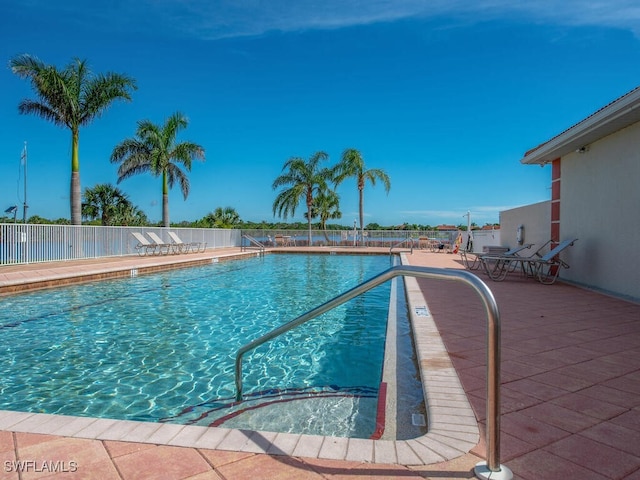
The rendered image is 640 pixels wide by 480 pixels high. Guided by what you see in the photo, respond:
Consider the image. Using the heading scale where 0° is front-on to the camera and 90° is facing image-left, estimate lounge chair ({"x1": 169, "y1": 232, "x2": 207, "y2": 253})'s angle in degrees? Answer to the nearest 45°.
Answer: approximately 270°

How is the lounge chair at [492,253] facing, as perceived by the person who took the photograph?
facing to the left of the viewer

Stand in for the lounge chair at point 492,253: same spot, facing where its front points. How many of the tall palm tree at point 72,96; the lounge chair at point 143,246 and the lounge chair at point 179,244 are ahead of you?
3

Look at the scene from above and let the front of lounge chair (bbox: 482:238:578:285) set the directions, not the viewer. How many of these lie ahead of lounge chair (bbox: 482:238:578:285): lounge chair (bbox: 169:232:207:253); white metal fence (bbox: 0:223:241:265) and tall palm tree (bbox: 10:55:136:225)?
3

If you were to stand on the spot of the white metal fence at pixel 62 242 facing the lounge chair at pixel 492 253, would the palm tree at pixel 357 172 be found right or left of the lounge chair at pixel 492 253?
left

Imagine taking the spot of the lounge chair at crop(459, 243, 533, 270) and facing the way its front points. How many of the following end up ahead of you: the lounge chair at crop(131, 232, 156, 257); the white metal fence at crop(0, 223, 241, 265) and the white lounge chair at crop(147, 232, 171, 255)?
3

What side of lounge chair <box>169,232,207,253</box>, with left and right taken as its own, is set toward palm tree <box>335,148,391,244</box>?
front

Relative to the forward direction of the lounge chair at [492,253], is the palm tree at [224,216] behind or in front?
in front

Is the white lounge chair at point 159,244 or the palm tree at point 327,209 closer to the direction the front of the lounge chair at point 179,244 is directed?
the palm tree

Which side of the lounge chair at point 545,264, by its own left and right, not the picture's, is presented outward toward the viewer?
left

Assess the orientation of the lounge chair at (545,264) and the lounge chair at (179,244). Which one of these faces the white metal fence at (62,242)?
the lounge chair at (545,264)

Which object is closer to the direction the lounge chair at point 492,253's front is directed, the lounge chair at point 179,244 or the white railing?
the lounge chair

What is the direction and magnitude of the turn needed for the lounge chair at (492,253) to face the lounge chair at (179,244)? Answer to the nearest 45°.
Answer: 0° — it already faces it
